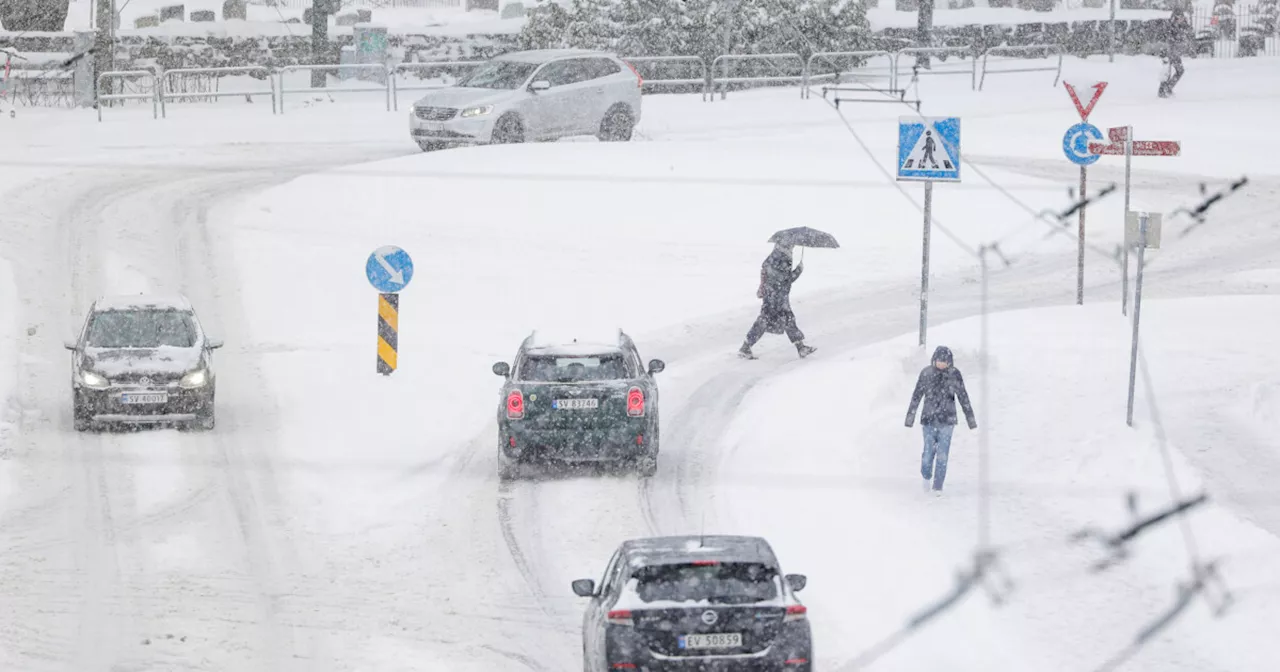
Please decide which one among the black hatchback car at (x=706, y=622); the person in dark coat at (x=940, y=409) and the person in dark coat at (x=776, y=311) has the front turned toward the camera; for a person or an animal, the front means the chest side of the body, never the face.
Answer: the person in dark coat at (x=940, y=409)

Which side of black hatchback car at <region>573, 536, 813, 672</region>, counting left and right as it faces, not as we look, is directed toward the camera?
back

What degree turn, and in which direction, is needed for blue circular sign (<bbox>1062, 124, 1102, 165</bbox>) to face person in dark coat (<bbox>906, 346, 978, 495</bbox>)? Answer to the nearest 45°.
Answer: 0° — it already faces them

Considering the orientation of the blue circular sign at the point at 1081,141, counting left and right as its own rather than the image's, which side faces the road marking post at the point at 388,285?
right

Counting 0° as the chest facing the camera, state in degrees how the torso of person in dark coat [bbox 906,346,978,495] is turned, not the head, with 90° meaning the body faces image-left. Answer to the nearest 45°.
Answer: approximately 0°

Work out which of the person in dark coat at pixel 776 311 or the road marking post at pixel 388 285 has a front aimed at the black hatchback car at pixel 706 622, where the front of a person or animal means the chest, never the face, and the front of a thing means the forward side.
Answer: the road marking post

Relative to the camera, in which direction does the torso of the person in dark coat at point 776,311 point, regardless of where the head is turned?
to the viewer's right

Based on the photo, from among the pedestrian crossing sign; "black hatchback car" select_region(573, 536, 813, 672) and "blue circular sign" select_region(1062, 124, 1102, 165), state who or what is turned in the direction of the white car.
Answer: the black hatchback car

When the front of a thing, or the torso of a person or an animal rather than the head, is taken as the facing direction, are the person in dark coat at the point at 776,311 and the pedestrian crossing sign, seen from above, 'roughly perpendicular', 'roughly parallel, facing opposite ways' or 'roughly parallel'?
roughly perpendicular

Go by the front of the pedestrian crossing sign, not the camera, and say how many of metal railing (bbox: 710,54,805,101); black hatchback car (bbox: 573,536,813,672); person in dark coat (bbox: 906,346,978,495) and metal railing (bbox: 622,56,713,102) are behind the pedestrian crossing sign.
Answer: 2

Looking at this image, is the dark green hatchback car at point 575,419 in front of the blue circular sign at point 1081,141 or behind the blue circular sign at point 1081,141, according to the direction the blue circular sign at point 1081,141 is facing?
in front

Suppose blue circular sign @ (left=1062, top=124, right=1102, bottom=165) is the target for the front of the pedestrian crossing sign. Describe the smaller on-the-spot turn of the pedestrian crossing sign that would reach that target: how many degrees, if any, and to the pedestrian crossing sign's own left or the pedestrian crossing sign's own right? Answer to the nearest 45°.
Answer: approximately 135° to the pedestrian crossing sign's own left
